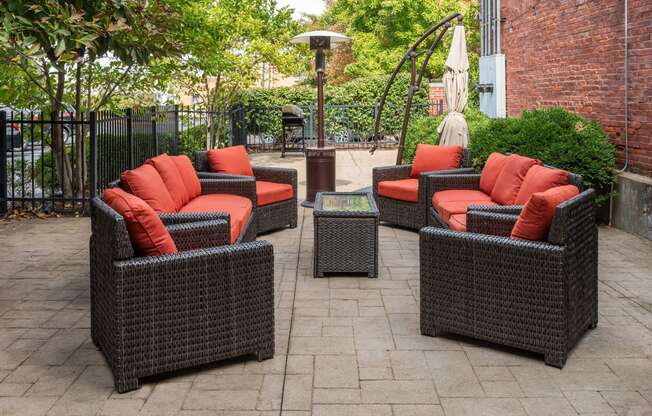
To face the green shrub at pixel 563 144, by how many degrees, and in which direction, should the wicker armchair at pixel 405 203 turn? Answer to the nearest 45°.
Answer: approximately 135° to its left

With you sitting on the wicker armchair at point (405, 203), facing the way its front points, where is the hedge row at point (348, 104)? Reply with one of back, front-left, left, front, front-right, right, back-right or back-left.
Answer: back-right

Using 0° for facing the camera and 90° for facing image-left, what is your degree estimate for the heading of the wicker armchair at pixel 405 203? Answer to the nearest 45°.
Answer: approximately 45°

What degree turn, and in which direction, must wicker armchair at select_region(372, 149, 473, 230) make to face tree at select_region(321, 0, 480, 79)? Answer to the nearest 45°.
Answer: approximately 135° to its right

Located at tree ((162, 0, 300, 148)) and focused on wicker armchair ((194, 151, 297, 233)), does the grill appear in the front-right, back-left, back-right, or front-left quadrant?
front-left

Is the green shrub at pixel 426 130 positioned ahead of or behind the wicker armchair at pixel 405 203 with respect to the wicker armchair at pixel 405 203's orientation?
behind

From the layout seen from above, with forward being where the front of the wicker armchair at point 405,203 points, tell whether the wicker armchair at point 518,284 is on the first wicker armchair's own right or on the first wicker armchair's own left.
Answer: on the first wicker armchair's own left

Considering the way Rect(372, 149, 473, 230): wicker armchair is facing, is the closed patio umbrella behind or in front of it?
behind
